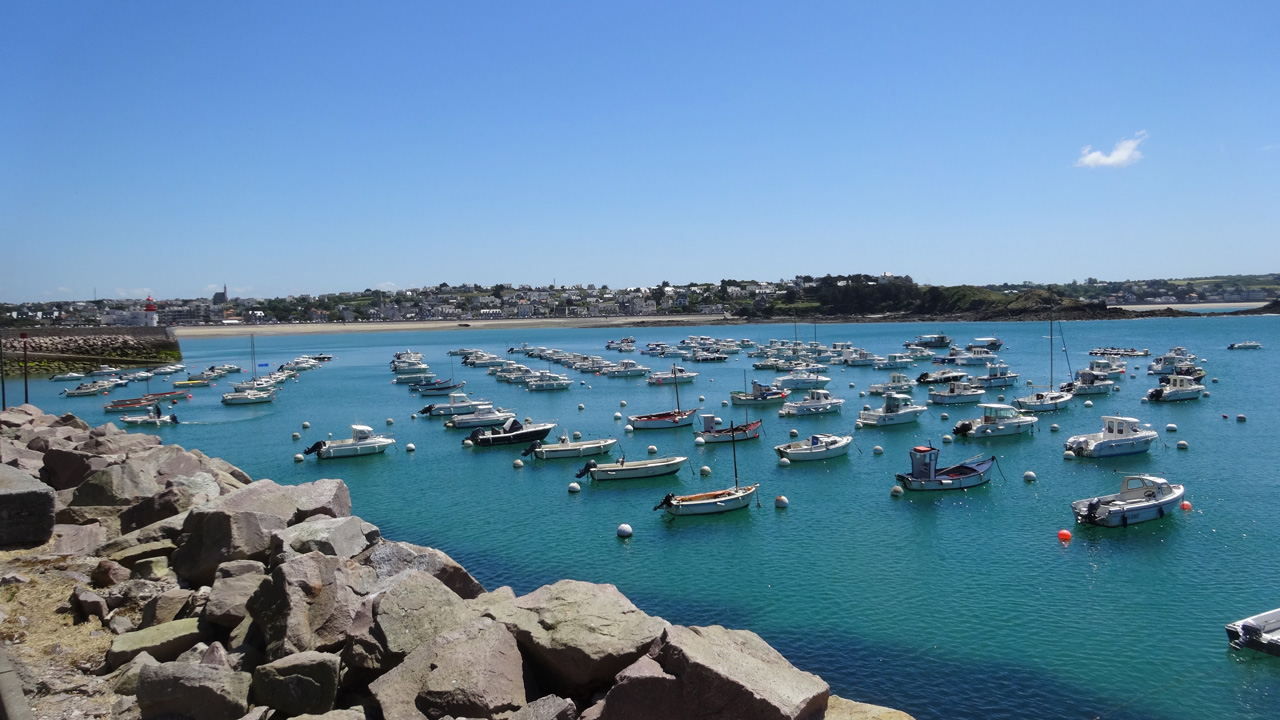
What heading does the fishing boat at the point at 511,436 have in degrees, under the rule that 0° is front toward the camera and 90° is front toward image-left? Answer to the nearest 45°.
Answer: approximately 270°

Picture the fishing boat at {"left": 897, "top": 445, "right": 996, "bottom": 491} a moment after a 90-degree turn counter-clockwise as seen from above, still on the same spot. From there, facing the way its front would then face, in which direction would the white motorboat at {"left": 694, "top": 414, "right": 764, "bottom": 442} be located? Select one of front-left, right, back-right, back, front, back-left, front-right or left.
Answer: front-left

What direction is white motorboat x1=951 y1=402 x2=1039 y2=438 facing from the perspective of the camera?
to the viewer's right

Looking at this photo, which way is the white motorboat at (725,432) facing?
to the viewer's right

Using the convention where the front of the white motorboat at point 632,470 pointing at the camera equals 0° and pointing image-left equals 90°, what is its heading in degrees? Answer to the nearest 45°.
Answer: approximately 270°

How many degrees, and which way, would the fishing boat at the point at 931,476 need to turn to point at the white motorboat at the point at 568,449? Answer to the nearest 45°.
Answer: approximately 180°

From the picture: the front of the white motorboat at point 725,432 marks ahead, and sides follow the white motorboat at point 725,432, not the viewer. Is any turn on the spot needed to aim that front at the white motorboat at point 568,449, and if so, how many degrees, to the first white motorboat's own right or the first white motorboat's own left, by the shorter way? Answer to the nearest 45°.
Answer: approximately 135° to the first white motorboat's own right

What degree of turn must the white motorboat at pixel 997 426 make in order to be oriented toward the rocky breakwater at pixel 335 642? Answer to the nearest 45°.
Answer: approximately 90° to its right

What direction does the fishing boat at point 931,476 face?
to the viewer's right

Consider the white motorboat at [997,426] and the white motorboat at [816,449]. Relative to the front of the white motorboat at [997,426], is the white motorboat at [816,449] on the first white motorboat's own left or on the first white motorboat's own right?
on the first white motorboat's own right

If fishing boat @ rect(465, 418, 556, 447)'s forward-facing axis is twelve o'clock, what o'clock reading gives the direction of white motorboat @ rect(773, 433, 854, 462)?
The white motorboat is roughly at 1 o'clock from the fishing boat.

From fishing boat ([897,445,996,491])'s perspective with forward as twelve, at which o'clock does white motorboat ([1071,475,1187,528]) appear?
The white motorboat is roughly at 1 o'clock from the fishing boat.

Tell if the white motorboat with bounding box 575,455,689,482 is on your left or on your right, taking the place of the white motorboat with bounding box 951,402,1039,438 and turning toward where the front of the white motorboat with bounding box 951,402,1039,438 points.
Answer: on your right

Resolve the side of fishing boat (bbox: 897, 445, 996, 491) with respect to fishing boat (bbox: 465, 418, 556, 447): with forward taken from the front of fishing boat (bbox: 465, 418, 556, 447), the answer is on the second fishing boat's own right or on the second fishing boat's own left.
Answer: on the second fishing boat's own right
